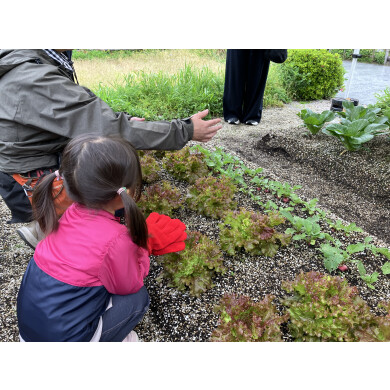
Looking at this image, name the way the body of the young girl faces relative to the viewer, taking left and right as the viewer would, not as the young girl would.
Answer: facing away from the viewer and to the right of the viewer

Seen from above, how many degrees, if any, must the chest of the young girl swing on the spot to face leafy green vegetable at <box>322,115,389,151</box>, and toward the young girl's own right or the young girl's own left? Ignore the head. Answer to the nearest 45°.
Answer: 0° — they already face it

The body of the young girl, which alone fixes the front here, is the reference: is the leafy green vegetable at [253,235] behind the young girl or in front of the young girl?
in front

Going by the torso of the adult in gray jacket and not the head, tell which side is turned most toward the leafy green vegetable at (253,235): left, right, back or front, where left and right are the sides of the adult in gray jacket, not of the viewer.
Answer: front

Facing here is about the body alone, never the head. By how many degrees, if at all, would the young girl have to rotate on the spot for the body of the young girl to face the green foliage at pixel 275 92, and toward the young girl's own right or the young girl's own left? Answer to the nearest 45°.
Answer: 0° — they already face it

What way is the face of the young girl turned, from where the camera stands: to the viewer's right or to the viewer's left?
to the viewer's right

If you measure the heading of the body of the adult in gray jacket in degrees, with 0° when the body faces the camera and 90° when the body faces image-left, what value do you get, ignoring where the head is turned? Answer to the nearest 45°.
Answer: approximately 270°

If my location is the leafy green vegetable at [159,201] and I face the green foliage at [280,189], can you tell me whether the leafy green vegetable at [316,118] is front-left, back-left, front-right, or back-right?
front-left

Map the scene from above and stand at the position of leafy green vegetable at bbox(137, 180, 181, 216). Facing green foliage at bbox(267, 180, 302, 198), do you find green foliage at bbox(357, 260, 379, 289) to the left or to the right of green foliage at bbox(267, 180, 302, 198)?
right

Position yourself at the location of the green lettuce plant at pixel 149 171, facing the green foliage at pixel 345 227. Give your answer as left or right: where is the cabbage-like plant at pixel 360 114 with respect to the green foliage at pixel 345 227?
left

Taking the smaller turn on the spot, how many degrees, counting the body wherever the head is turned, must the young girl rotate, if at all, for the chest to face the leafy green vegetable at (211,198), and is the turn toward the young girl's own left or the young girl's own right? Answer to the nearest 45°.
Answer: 0° — they already face it

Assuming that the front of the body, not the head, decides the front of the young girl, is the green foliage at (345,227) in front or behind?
in front

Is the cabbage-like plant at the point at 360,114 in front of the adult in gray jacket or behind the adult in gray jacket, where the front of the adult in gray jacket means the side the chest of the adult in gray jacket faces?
in front

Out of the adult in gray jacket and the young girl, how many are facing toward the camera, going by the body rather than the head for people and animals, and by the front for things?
0
